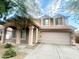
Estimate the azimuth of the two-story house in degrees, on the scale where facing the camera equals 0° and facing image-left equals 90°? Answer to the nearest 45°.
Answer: approximately 0°
